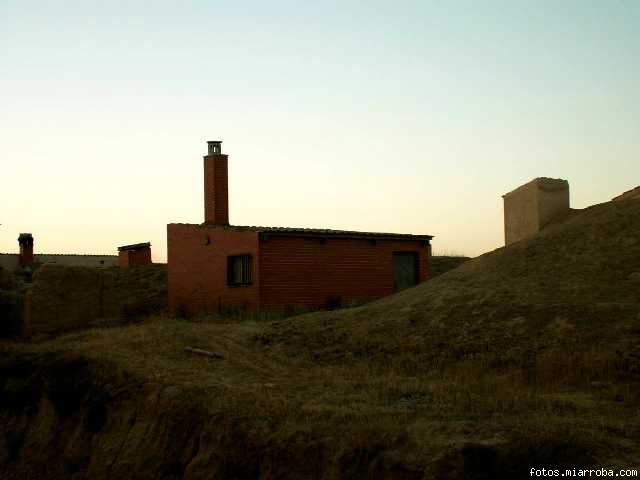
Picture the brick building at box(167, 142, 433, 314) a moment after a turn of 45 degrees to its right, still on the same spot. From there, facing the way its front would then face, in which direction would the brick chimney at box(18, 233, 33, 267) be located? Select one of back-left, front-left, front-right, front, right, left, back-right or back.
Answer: back-right

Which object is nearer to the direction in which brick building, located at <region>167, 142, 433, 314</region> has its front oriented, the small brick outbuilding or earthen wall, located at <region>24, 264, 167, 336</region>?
the earthen wall

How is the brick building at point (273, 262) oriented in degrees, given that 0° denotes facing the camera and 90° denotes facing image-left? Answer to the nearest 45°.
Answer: approximately 315°

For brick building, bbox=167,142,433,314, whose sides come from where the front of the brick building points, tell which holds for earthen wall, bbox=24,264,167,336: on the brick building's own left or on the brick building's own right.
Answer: on the brick building's own right

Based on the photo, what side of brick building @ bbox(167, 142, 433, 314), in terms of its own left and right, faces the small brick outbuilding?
back

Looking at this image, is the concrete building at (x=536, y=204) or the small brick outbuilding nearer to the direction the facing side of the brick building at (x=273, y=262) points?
the concrete building
